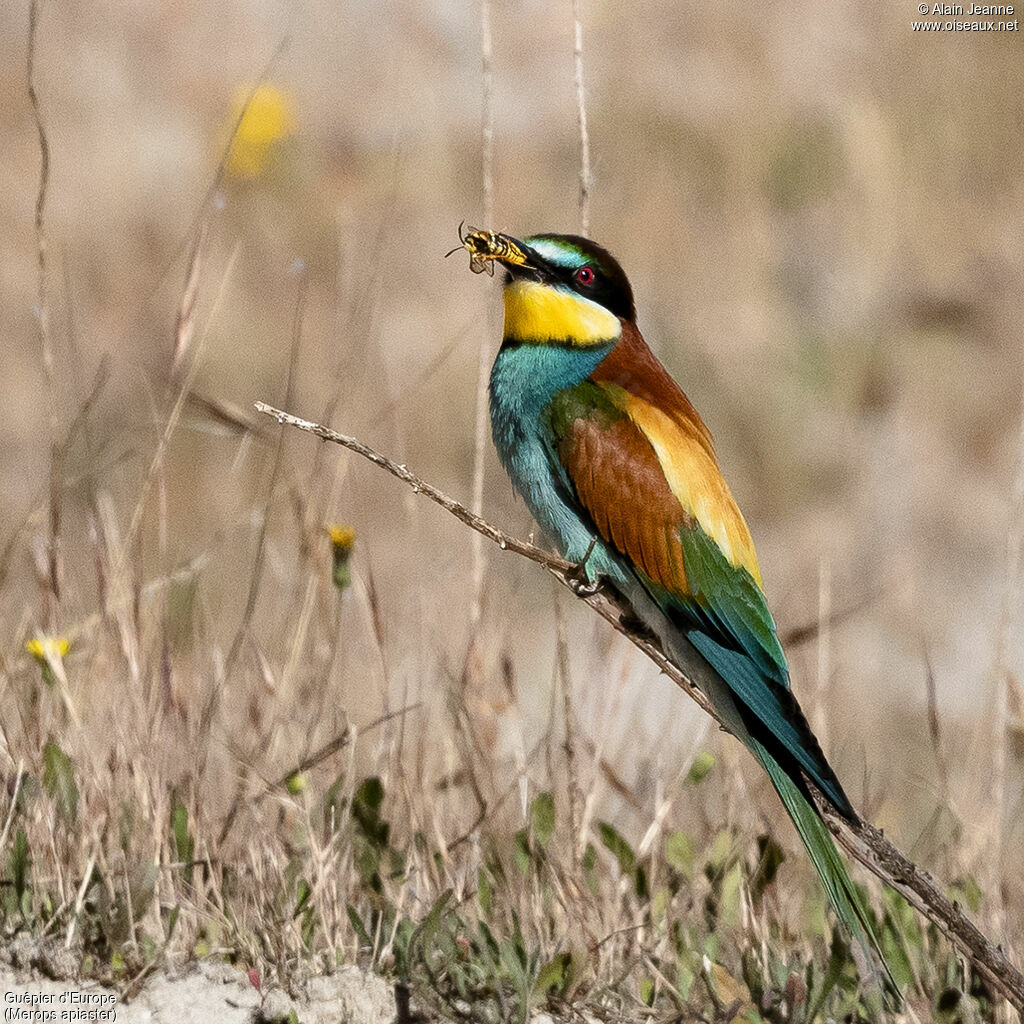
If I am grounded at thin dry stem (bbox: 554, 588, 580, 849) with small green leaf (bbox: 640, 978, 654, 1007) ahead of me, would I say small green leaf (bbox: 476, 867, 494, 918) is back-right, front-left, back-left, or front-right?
front-right

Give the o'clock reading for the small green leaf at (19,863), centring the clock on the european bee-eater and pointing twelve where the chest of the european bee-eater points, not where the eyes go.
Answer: The small green leaf is roughly at 11 o'clock from the european bee-eater.

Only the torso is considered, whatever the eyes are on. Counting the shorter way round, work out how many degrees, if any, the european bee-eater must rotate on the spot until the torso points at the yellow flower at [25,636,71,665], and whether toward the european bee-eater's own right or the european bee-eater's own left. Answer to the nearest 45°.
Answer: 0° — it already faces it

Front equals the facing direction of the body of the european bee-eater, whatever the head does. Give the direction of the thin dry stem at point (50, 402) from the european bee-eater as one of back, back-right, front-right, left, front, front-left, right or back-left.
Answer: front

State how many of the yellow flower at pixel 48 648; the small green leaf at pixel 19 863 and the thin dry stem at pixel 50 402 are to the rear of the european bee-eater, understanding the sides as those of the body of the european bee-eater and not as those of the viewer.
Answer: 0

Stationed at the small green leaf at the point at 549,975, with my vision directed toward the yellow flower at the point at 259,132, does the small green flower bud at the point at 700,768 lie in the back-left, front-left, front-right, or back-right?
front-right

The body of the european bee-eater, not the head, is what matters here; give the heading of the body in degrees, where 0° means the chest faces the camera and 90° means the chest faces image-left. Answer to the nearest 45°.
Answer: approximately 90°
